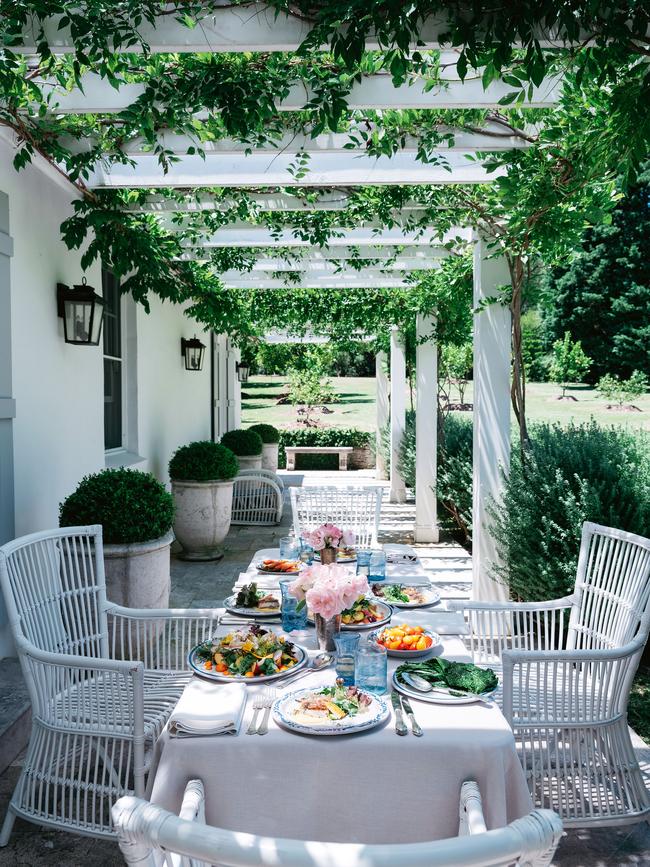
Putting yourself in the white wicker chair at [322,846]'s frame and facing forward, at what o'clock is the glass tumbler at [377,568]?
The glass tumbler is roughly at 12 o'clock from the white wicker chair.

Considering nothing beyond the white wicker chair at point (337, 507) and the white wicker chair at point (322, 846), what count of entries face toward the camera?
1

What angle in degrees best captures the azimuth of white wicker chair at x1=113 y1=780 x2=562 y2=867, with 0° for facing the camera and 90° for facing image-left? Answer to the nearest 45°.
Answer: approximately 180°

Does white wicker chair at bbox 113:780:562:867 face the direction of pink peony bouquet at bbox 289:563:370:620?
yes

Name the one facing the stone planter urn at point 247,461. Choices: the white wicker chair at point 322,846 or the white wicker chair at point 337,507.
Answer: the white wicker chair at point 322,846

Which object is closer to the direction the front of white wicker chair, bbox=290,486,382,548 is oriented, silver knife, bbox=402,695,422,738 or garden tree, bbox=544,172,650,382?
the silver knife

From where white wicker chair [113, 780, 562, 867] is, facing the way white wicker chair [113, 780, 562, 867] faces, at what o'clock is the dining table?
The dining table is roughly at 12 o'clock from the white wicker chair.

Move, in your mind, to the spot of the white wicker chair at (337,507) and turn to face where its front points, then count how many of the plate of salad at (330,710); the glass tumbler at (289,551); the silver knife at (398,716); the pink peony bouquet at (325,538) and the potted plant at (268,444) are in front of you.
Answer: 4

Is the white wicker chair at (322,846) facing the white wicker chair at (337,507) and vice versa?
yes

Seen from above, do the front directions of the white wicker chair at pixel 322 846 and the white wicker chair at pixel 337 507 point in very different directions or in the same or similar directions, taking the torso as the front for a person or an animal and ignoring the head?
very different directions

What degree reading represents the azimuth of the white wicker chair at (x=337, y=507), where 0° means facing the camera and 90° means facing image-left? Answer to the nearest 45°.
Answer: approximately 0°
